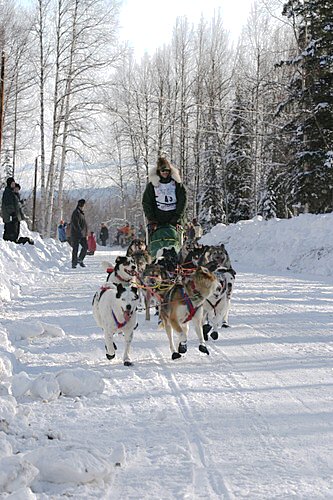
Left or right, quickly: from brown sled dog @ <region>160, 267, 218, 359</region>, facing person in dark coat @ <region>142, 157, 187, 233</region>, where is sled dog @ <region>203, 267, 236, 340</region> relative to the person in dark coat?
right

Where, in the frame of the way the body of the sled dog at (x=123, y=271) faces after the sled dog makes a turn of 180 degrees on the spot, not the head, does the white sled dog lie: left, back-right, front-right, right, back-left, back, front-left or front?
back-left

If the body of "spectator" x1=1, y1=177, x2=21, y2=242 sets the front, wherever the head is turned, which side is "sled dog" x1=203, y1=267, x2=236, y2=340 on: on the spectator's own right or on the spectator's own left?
on the spectator's own right

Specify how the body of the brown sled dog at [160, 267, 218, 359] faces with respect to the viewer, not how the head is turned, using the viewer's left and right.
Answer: facing the viewer and to the right of the viewer

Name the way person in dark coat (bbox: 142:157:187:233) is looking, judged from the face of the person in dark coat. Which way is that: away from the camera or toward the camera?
toward the camera

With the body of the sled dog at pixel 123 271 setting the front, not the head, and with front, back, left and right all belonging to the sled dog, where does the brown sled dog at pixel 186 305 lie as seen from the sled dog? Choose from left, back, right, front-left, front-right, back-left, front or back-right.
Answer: front

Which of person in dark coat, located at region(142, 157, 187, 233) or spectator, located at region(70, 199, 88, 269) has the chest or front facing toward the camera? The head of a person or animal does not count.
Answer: the person in dark coat

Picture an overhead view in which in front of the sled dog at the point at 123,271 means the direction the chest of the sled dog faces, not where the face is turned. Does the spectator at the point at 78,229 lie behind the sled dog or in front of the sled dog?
behind

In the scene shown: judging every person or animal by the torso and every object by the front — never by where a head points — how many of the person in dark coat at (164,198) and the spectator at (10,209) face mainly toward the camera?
1

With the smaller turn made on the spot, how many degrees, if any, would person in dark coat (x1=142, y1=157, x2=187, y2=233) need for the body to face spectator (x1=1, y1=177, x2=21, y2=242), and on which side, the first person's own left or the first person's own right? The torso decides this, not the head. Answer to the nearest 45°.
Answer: approximately 135° to the first person's own right

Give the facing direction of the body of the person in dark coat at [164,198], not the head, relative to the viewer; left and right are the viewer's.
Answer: facing the viewer

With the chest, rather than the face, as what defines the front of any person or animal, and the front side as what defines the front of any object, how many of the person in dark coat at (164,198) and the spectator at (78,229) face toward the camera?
1
